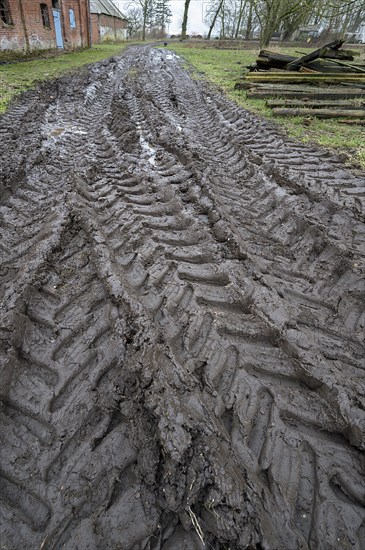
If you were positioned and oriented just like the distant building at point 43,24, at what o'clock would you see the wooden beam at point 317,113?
The wooden beam is roughly at 1 o'clock from the distant building.

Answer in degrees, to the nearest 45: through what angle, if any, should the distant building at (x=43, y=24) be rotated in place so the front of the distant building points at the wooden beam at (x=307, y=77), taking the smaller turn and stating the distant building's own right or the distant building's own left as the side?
0° — it already faces it

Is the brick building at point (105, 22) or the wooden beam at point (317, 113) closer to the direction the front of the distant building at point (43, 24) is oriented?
the wooden beam

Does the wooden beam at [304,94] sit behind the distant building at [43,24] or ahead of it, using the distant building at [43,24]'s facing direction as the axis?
ahead

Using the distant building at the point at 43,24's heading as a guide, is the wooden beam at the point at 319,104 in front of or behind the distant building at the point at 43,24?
in front

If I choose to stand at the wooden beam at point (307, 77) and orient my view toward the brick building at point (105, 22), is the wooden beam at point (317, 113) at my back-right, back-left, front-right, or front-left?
back-left

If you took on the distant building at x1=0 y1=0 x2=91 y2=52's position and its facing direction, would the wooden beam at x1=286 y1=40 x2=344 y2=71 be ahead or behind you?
ahead

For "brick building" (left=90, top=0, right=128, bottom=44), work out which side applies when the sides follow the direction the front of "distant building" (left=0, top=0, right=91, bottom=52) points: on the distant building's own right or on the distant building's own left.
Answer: on the distant building's own left

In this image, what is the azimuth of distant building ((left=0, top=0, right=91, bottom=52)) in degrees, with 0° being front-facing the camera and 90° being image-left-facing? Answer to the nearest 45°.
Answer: approximately 315°
